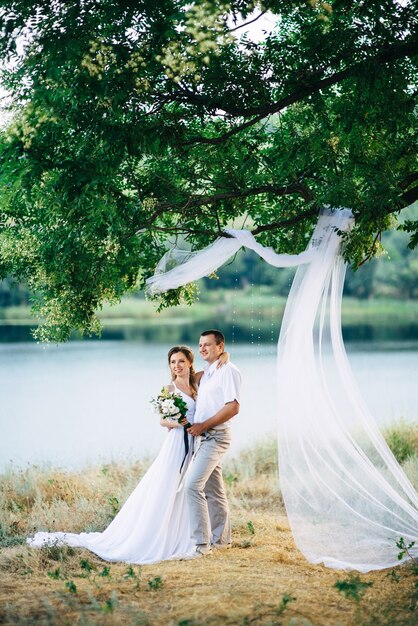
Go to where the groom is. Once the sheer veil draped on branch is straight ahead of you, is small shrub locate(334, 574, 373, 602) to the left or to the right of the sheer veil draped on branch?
right

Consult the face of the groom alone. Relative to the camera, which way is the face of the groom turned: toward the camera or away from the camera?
toward the camera

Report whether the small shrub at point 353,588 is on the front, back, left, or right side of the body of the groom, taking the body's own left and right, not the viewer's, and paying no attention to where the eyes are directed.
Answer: left

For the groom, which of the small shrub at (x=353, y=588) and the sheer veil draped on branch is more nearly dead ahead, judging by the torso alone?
the small shrub

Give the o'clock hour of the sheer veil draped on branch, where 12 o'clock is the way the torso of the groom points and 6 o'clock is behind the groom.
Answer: The sheer veil draped on branch is roughly at 8 o'clock from the groom.

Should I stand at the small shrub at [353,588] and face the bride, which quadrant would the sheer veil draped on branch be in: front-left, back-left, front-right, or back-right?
front-right

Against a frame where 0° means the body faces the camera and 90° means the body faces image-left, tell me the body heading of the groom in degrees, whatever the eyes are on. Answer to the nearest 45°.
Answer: approximately 45°

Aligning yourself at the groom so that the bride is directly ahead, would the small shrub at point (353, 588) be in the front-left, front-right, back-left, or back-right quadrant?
back-left
